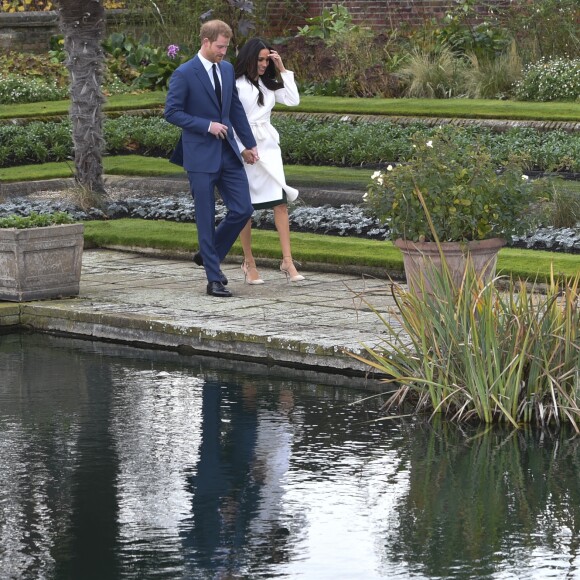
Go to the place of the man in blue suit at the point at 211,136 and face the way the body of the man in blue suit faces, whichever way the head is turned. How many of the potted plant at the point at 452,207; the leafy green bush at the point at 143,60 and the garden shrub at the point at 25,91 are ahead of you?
1

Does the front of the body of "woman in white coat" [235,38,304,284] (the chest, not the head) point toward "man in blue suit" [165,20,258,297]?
no

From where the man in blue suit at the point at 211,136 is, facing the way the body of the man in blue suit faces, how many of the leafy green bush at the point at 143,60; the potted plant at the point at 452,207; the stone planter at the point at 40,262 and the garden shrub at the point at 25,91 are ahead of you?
1

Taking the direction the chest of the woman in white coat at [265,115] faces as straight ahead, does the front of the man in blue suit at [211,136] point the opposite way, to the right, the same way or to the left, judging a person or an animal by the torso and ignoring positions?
the same way

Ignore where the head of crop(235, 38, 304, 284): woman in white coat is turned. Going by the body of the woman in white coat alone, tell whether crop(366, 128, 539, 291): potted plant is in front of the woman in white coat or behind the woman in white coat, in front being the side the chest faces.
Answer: in front

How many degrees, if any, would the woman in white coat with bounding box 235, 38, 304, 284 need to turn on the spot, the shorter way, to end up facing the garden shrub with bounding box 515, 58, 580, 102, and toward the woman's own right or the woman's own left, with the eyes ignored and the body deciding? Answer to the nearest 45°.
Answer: approximately 90° to the woman's own left

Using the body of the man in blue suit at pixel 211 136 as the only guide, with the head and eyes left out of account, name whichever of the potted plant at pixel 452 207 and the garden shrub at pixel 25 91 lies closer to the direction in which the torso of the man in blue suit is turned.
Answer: the potted plant

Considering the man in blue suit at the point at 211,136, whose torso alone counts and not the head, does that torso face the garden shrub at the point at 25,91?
no

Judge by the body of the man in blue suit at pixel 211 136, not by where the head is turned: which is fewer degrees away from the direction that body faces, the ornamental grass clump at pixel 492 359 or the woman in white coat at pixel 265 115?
the ornamental grass clump

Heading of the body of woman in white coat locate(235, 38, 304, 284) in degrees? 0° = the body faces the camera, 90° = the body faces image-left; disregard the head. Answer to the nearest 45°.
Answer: approximately 315°

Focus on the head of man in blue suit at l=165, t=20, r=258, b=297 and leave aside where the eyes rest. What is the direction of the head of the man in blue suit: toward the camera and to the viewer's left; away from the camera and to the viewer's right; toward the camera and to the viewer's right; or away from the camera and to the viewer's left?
toward the camera and to the viewer's right

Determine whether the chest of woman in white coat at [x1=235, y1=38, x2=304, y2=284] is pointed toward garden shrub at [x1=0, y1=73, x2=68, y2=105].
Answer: no

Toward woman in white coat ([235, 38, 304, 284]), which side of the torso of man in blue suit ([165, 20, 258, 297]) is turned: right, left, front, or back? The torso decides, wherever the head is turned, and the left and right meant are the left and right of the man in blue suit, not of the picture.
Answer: left

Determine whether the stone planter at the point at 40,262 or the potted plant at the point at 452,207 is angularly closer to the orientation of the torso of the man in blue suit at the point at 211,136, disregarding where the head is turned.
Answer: the potted plant

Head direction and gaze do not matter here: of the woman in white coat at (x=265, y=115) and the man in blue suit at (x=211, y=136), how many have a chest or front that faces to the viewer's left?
0

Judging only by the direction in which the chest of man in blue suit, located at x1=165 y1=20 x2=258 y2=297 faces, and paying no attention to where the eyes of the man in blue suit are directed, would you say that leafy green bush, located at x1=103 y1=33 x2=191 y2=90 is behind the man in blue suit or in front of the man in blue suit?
behind
